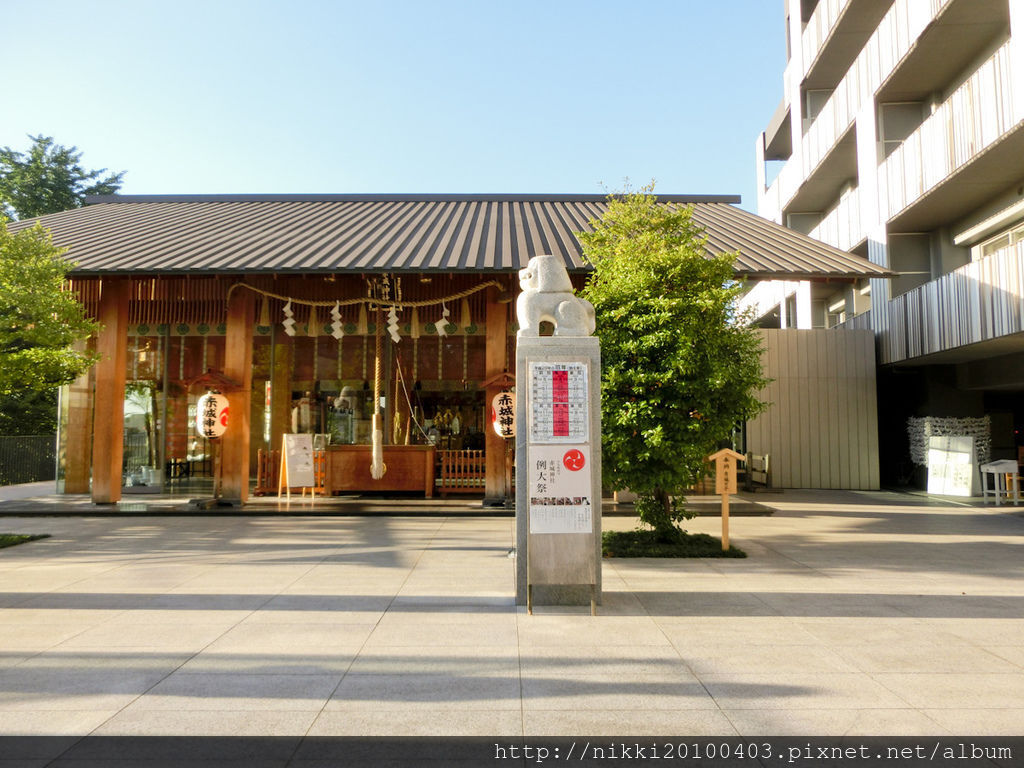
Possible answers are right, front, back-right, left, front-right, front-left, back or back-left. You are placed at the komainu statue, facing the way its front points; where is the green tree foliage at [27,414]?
front-right

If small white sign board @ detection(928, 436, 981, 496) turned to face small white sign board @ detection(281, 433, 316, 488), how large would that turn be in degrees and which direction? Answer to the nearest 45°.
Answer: approximately 45° to its right

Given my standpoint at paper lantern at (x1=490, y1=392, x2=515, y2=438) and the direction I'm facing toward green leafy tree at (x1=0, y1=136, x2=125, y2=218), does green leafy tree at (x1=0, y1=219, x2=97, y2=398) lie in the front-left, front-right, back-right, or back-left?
front-left

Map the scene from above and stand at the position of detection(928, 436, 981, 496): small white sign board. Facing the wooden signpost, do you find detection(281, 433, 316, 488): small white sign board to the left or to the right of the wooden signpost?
right

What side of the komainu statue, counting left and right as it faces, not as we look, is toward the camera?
left

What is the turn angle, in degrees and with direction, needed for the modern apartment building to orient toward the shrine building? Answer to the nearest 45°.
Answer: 0° — it already faces it

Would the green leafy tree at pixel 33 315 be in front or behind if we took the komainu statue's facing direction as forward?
in front

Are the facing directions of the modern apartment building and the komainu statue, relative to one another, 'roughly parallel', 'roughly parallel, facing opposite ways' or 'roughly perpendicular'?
roughly parallel

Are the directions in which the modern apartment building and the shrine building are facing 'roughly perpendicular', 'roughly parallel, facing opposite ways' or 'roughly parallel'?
roughly perpendicular

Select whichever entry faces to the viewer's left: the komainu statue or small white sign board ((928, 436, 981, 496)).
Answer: the komainu statue

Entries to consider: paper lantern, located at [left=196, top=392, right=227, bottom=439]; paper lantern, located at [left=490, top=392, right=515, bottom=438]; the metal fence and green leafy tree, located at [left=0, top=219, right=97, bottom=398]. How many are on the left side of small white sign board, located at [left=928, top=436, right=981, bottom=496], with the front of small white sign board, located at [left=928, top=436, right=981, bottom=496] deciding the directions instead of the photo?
0

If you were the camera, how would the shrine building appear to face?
facing the viewer

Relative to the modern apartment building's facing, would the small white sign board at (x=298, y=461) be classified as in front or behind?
in front

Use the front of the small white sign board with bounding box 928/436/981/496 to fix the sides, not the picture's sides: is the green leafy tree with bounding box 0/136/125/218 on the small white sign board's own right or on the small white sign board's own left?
on the small white sign board's own right

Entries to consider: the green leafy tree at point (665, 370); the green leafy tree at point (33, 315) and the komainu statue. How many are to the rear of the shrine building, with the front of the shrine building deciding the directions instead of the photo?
0

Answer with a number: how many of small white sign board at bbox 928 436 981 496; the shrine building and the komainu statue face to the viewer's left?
1

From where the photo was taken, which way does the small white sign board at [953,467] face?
toward the camera

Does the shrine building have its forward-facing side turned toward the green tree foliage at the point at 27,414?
no

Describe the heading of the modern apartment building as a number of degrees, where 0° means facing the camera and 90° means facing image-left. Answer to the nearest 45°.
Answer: approximately 45°
